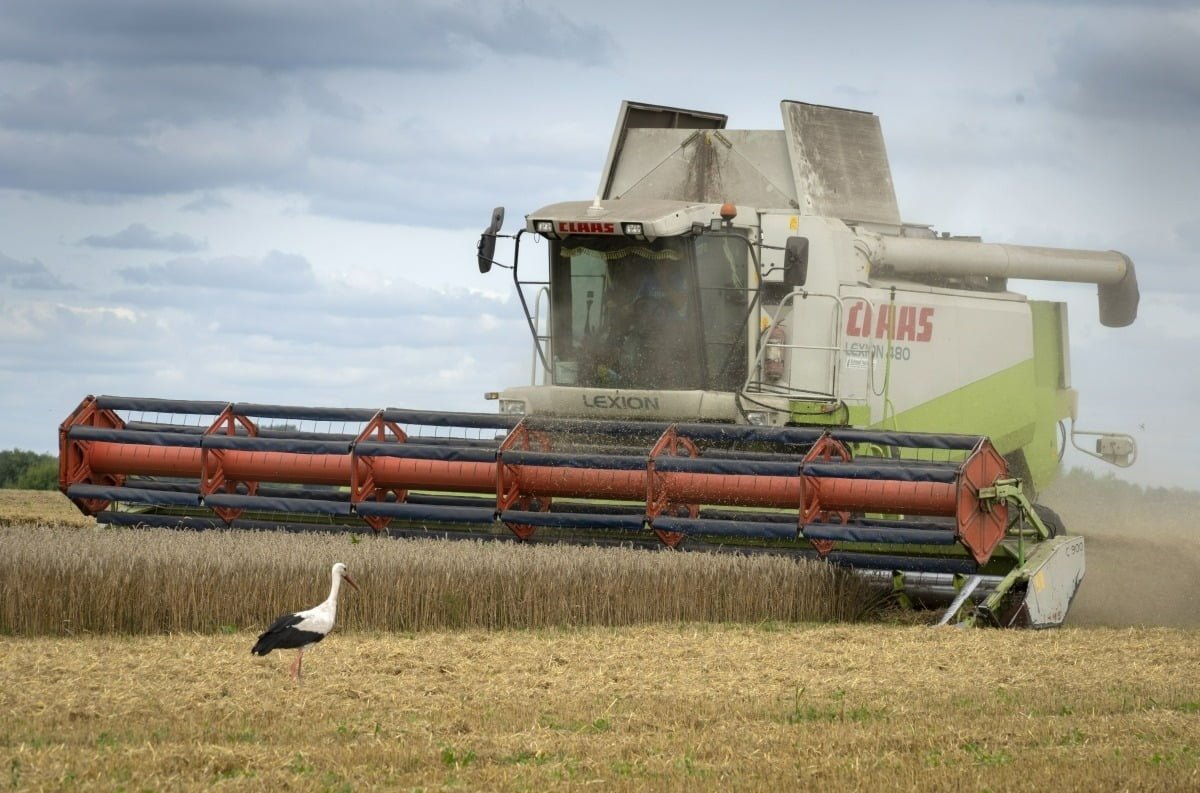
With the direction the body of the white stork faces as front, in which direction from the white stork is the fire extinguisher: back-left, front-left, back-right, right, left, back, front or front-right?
front-left

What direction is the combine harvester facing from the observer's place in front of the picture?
facing the viewer and to the left of the viewer

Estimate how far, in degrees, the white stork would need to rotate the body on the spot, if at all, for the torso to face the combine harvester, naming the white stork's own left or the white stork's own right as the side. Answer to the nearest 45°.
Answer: approximately 45° to the white stork's own left

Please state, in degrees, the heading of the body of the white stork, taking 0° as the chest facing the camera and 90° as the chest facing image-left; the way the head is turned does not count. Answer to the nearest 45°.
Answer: approximately 270°

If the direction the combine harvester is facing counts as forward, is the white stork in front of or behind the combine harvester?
in front

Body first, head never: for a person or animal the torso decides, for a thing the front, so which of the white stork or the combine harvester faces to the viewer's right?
the white stork
